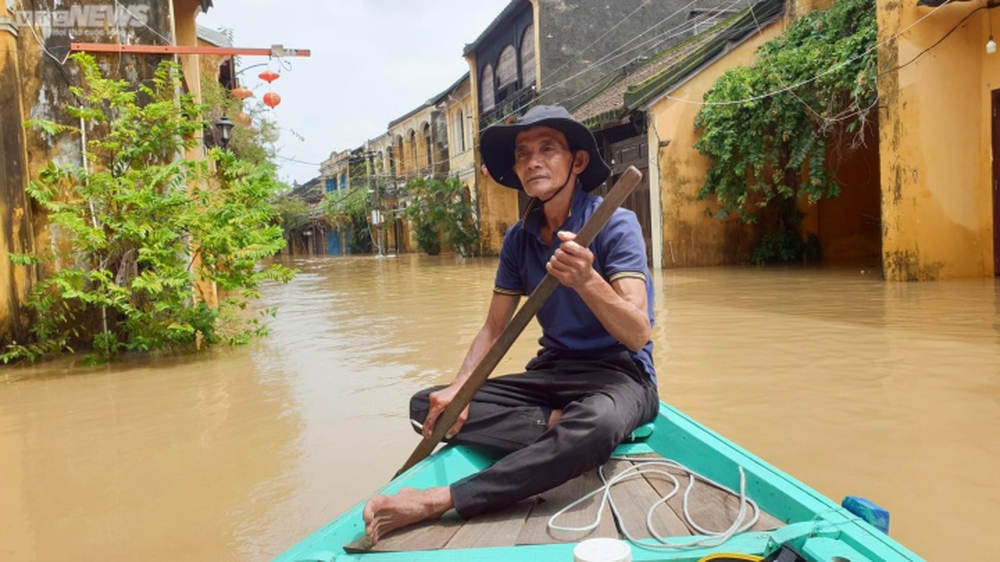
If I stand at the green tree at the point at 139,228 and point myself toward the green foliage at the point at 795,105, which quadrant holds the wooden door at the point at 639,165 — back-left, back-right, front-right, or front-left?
front-left

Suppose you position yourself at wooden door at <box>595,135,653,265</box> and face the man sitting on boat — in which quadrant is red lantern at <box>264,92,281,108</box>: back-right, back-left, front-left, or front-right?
front-right

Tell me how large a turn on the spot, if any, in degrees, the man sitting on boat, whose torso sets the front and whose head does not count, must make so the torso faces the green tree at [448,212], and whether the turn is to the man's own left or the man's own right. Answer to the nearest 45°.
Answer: approximately 135° to the man's own right

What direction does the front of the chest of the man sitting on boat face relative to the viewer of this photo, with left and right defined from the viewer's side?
facing the viewer and to the left of the viewer

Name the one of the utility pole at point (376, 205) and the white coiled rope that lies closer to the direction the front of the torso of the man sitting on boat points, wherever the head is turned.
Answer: the white coiled rope

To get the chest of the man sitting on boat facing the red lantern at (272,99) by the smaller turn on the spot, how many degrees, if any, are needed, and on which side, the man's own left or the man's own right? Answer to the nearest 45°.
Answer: approximately 135° to the man's own right

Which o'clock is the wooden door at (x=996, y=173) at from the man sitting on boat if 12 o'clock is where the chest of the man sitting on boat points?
The wooden door is roughly at 6 o'clock from the man sitting on boat.

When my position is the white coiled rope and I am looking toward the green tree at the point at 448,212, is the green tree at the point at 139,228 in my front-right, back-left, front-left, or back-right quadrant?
front-left

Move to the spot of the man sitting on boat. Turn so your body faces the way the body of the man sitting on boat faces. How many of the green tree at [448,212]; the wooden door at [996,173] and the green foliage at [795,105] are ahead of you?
0

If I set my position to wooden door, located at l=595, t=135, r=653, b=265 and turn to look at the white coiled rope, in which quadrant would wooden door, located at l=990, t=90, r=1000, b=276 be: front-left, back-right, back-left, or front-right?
front-left

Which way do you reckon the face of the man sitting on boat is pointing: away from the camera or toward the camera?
toward the camera

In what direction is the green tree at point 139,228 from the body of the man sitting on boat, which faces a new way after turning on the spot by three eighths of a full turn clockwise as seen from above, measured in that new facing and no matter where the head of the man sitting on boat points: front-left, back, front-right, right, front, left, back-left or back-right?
front-left

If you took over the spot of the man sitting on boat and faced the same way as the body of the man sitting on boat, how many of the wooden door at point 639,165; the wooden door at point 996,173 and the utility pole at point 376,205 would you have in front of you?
0
